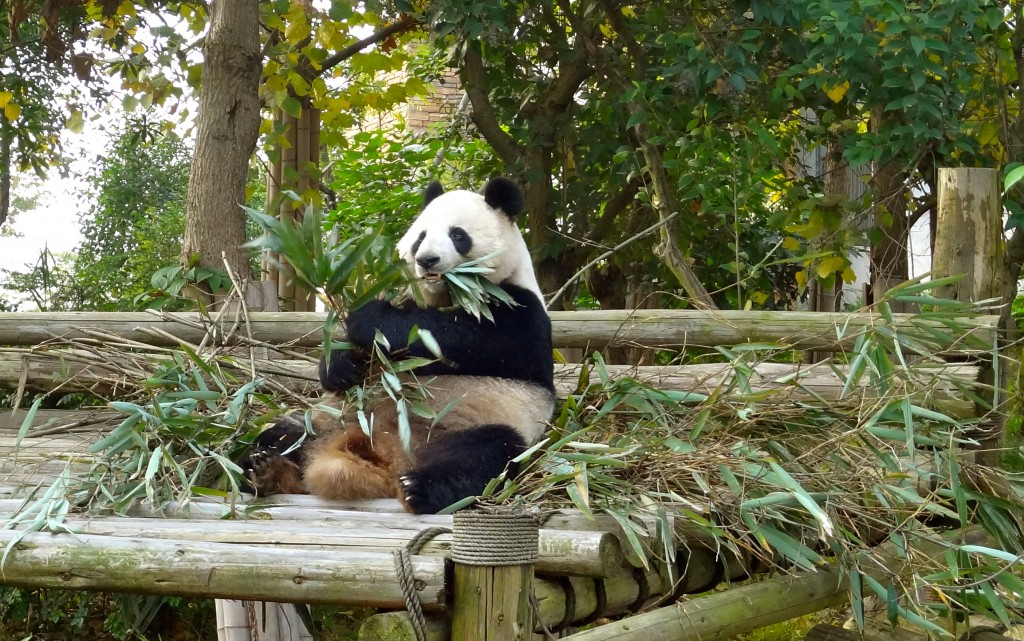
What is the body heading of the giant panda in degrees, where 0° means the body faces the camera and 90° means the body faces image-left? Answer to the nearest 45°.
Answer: approximately 45°

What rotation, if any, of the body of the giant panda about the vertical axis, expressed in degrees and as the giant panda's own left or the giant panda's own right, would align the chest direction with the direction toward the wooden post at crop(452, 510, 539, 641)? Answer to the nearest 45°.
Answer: approximately 45° to the giant panda's own left

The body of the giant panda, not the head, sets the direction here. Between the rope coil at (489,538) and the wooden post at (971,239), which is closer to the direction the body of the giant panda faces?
the rope coil

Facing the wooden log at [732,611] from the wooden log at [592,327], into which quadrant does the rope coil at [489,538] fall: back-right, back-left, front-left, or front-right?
front-right

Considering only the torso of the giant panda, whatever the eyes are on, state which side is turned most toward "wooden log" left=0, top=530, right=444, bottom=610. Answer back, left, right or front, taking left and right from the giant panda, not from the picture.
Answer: front

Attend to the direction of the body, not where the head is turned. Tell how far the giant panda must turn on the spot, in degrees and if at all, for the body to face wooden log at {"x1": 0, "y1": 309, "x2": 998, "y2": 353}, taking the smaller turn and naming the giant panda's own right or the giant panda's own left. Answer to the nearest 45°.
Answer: approximately 180°

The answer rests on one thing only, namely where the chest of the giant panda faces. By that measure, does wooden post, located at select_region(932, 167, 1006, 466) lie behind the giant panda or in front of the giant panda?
behind

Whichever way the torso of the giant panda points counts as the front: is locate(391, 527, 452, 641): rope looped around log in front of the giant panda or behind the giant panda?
in front
